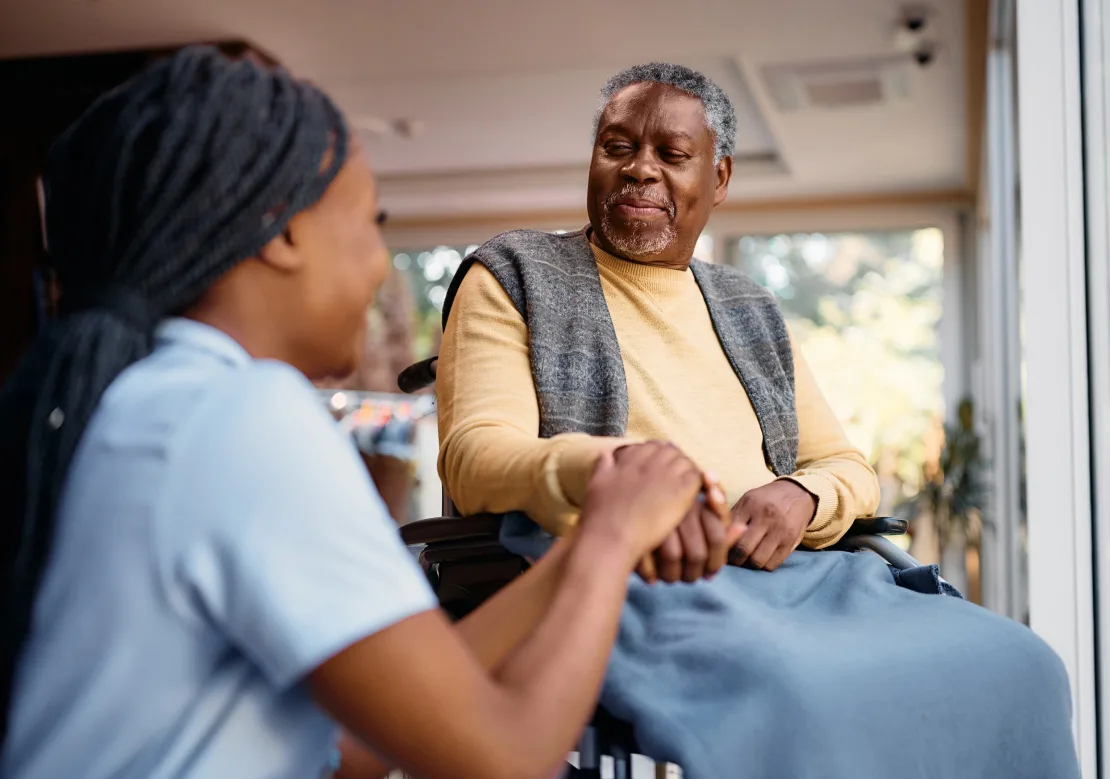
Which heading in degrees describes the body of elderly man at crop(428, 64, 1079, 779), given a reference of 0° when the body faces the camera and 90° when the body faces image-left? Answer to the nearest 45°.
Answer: approximately 315°
